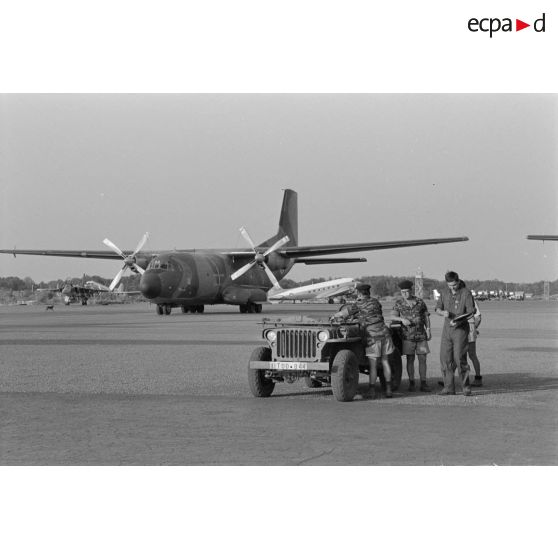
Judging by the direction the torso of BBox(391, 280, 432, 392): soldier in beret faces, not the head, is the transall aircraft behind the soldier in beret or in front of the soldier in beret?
behind

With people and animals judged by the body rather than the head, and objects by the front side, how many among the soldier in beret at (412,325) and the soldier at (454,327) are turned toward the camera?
2

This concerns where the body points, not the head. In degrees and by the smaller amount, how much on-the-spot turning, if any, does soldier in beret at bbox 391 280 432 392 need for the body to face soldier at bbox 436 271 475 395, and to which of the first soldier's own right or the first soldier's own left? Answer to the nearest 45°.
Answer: approximately 45° to the first soldier's own left

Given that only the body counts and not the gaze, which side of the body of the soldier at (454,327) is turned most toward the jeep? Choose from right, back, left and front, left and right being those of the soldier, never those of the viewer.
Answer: right

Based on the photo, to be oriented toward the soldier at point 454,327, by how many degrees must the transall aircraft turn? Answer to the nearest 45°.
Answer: approximately 45° to its left

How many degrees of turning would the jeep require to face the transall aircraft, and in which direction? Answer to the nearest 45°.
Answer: approximately 135° to its right

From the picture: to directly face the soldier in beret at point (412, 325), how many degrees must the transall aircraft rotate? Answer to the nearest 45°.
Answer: approximately 45° to its left

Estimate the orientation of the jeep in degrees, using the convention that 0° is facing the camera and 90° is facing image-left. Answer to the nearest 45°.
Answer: approximately 45°
